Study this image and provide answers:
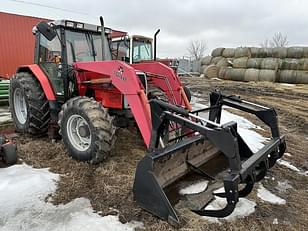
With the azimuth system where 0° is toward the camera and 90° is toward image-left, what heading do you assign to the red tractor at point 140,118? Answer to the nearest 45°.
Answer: approximately 315°

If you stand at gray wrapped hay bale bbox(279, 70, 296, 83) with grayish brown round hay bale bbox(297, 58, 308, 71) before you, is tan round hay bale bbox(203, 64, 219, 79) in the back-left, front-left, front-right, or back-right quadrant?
back-left

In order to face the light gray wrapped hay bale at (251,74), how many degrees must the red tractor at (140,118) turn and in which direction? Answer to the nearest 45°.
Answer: approximately 90° to its left

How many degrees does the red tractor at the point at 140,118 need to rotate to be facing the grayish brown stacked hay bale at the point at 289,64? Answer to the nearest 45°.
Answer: approximately 90° to its left

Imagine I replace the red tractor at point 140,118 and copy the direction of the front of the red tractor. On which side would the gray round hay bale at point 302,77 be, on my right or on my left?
on my left

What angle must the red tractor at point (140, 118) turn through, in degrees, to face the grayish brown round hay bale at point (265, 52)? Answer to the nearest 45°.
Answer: approximately 90° to its left

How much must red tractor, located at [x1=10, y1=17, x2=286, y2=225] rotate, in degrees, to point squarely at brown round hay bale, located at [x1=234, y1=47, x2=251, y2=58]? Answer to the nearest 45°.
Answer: approximately 135° to its left

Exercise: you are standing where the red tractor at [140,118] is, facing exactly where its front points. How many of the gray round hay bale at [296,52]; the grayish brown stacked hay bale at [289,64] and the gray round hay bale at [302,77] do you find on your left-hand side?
3

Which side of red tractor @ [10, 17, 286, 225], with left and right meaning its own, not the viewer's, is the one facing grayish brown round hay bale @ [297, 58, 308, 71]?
left

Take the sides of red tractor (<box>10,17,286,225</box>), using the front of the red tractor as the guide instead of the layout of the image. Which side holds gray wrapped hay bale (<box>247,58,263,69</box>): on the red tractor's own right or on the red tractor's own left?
on the red tractor's own left

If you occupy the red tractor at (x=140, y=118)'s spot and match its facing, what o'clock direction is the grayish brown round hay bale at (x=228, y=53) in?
The grayish brown round hay bale is roughly at 8 o'clock from the red tractor.

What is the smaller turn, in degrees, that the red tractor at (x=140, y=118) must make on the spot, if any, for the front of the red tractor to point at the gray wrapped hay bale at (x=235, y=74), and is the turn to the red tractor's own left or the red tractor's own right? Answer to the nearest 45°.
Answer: approximately 135° to the red tractor's own left

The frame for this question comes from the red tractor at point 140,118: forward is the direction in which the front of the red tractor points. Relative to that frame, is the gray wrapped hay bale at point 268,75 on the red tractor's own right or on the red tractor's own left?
on the red tractor's own left

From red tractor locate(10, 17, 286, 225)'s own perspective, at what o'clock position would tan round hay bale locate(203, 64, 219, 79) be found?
The tan round hay bale is roughly at 8 o'clock from the red tractor.
